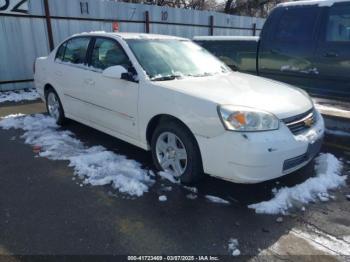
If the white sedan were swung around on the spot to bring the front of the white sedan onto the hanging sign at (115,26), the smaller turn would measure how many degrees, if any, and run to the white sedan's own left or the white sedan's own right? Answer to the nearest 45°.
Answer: approximately 135° to the white sedan's own left

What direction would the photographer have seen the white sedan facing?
facing the viewer and to the right of the viewer

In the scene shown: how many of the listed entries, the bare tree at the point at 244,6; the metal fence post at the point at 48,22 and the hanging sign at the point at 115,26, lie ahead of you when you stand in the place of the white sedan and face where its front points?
0

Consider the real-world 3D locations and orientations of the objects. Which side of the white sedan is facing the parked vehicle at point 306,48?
left

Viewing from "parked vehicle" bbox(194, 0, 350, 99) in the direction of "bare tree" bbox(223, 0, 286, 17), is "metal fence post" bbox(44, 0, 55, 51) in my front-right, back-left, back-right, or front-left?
front-left

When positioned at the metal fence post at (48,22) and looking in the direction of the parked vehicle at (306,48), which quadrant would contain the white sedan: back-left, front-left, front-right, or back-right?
front-right

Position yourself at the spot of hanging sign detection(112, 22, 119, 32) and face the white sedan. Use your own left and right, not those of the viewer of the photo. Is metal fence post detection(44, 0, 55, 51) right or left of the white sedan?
right

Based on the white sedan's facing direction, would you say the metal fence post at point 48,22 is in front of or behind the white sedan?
behind

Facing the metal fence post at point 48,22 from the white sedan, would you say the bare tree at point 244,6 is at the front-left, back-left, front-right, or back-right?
front-right
